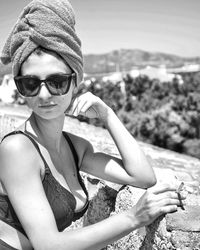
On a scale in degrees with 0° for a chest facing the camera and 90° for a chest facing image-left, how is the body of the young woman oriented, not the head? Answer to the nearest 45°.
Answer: approximately 315°
